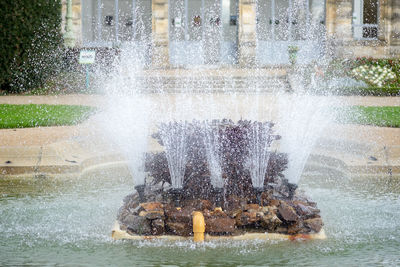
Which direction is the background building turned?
toward the camera

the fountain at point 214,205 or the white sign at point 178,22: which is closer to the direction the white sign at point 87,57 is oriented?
the fountain

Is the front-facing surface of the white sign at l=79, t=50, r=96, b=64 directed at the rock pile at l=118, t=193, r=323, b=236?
yes

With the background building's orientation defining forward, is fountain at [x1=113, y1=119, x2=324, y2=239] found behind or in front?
in front

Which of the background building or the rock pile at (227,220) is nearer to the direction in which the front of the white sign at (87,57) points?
the rock pile

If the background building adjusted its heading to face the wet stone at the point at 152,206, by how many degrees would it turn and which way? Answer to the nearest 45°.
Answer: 0° — it already faces it

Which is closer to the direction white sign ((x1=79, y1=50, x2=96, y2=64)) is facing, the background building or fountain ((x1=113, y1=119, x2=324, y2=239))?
the fountain

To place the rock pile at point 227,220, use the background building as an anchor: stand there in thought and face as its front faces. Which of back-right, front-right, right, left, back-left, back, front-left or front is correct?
front

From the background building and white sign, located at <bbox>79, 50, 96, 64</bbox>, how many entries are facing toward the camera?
2

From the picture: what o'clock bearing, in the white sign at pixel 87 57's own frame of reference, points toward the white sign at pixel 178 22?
the white sign at pixel 178 22 is roughly at 7 o'clock from the white sign at pixel 87 57.

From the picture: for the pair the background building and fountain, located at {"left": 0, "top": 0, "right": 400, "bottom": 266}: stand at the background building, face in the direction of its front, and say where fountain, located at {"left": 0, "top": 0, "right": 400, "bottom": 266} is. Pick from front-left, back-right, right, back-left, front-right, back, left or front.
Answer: front
